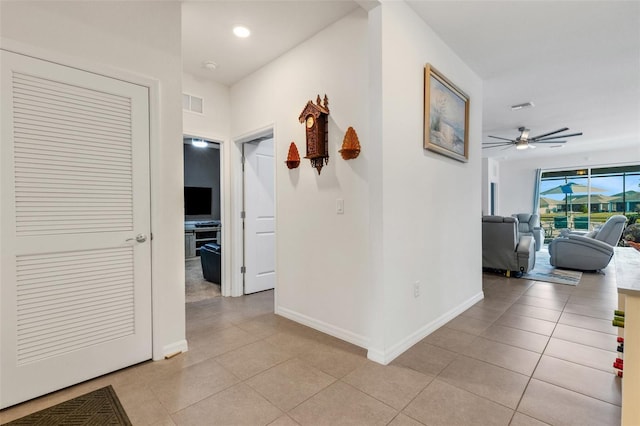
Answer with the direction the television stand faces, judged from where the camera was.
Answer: facing the viewer

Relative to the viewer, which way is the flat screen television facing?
toward the camera

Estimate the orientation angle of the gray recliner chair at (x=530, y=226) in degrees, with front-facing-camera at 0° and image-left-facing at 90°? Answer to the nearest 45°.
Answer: approximately 45°

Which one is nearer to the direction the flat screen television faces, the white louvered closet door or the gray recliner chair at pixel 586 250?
the white louvered closet door

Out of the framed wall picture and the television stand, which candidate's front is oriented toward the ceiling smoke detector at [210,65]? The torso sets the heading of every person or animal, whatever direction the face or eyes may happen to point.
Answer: the television stand

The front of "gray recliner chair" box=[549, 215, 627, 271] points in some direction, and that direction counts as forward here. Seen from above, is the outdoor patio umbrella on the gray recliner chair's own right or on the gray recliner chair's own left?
on the gray recliner chair's own right

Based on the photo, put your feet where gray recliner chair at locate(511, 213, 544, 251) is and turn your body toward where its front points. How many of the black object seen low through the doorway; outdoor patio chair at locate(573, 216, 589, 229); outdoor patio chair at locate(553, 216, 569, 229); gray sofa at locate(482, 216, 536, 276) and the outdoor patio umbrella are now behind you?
3

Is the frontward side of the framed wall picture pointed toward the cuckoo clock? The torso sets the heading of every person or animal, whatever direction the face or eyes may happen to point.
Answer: no

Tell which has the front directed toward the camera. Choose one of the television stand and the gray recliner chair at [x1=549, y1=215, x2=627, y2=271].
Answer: the television stand

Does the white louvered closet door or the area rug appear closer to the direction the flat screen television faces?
the white louvered closet door

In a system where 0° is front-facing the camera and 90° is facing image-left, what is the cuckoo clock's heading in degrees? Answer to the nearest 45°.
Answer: approximately 45°

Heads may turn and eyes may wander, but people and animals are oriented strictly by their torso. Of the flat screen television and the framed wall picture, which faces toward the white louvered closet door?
the flat screen television

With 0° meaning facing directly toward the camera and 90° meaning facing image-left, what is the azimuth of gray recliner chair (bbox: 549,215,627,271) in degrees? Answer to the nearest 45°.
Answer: approximately 90°

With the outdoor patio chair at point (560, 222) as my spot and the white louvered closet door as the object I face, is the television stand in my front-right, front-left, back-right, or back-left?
front-right

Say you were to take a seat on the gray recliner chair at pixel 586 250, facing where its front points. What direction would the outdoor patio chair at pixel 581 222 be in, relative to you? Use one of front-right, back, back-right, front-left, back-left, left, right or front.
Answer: right
